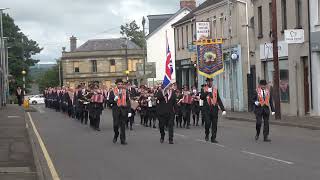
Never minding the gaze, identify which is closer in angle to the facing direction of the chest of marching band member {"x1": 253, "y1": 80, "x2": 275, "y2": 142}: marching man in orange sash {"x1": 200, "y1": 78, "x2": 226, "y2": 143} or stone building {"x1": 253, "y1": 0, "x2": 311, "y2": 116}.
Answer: the marching man in orange sash

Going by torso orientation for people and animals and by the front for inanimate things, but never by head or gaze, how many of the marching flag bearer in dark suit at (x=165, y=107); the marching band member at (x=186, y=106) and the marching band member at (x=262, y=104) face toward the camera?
3

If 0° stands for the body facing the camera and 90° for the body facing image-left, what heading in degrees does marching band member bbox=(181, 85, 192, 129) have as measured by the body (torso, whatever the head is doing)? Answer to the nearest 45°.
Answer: approximately 0°

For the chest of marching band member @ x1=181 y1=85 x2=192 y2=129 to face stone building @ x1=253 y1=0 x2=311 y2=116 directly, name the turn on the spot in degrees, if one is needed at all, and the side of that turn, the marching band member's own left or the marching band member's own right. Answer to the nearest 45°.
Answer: approximately 135° to the marching band member's own left

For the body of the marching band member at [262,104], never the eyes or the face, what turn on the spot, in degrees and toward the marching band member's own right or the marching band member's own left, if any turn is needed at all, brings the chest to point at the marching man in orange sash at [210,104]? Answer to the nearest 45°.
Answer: approximately 90° to the marching band member's own right

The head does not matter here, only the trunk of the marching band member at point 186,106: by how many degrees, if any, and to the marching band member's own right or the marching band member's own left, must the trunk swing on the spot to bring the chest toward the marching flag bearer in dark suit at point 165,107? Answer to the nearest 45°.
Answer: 0° — they already face them

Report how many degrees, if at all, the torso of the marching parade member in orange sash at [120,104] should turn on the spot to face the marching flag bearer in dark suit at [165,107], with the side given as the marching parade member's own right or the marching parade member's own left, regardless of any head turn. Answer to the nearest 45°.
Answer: approximately 90° to the marching parade member's own left

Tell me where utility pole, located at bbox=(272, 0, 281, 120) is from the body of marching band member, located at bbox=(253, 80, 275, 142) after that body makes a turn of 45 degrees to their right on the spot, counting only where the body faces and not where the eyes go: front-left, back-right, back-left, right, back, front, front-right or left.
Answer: back-right
